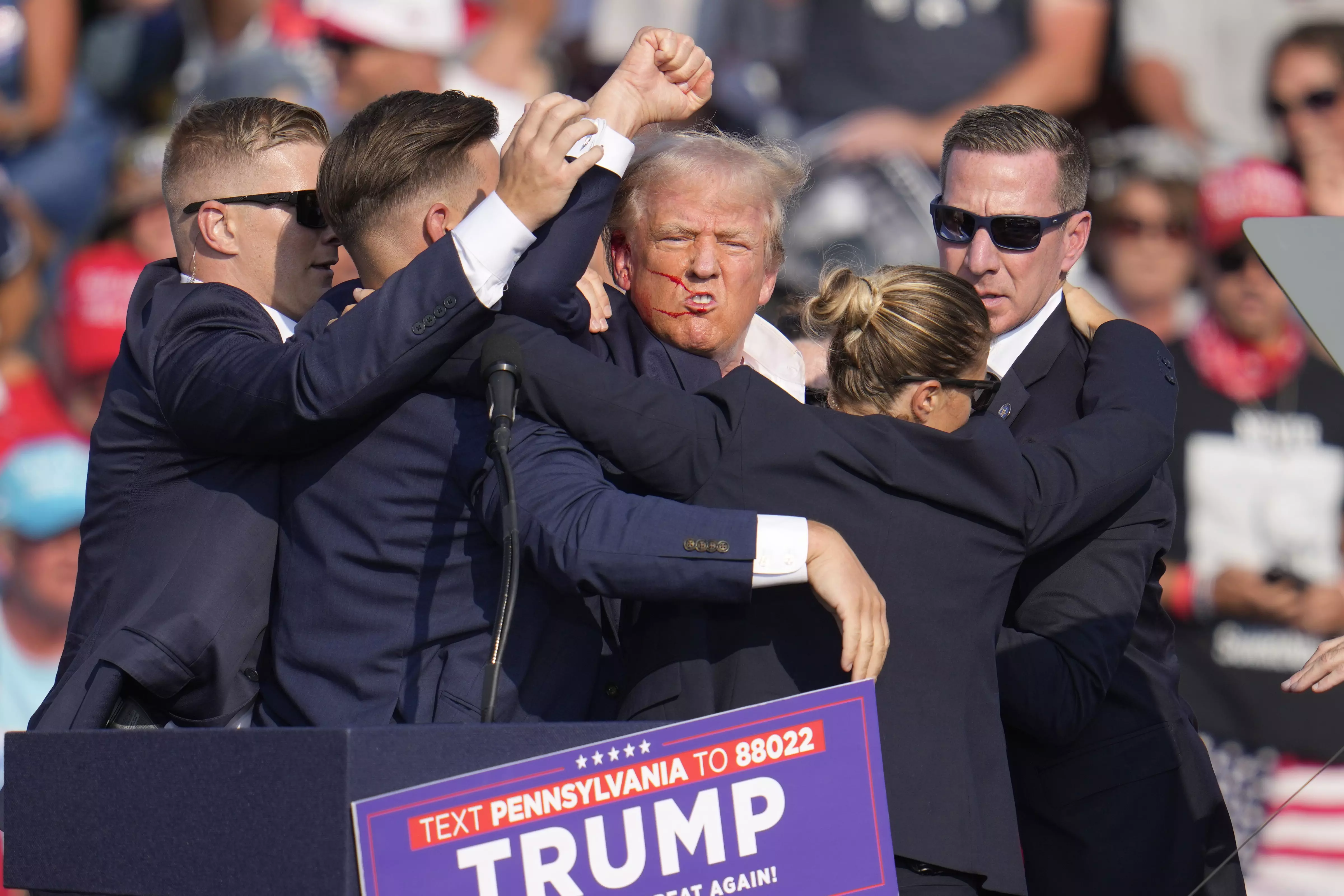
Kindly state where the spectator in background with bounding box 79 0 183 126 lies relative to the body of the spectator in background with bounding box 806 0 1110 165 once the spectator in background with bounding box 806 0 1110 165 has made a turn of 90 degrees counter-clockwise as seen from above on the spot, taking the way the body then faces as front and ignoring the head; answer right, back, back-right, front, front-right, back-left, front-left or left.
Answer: back

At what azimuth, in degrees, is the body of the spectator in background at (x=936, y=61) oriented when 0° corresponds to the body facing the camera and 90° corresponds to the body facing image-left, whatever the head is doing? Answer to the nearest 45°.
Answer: approximately 0°

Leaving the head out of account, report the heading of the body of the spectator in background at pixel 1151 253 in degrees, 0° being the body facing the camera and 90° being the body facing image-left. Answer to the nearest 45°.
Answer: approximately 0°
